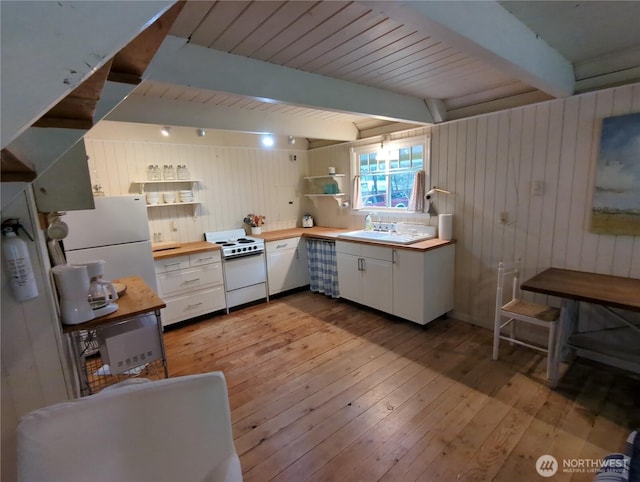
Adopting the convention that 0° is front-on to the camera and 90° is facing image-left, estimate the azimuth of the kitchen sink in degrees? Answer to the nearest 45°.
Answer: approximately 45°

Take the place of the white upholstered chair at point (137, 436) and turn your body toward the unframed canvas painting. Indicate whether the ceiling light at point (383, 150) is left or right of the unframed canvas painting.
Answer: left

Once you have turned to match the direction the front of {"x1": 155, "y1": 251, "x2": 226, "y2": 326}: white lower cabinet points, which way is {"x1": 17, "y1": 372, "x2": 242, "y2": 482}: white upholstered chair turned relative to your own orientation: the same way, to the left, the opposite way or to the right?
the opposite way

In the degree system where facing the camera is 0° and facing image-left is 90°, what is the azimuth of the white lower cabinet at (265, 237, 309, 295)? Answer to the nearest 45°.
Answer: approximately 315°

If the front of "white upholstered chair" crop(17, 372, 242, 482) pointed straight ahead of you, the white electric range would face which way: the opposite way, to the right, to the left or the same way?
the opposite way

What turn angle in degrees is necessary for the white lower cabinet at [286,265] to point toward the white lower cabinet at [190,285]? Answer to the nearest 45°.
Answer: approximately 90° to its right

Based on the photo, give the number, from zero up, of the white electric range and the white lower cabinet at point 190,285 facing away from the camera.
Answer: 0

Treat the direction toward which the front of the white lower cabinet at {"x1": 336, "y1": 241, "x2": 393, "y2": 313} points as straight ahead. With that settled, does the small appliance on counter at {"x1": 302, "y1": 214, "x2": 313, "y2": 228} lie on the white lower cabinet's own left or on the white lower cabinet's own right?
on the white lower cabinet's own right

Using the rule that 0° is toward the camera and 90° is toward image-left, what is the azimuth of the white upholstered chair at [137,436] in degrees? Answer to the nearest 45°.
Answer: approximately 135°
